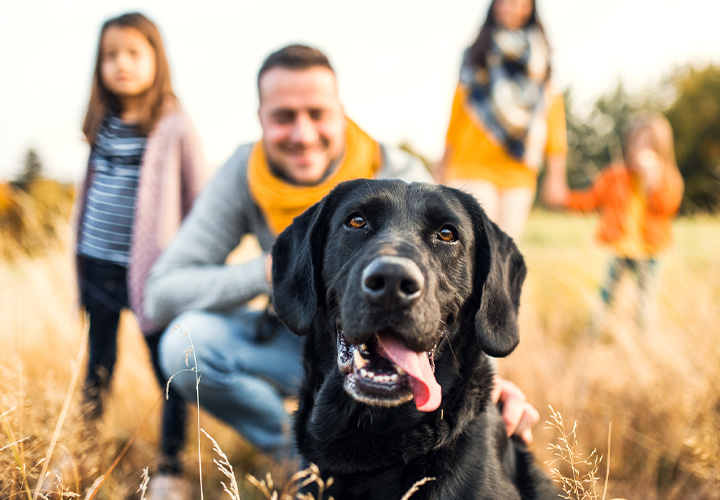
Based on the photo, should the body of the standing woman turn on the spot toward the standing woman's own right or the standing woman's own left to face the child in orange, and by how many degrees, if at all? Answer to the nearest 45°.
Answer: approximately 135° to the standing woman's own left

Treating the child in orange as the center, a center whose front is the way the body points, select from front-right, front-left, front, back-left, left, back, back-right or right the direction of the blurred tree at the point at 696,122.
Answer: back

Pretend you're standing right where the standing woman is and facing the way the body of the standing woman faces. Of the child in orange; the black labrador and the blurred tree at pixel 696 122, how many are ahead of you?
1

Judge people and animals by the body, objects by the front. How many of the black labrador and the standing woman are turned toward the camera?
2

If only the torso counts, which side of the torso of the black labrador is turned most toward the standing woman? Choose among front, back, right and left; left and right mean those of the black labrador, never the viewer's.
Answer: back

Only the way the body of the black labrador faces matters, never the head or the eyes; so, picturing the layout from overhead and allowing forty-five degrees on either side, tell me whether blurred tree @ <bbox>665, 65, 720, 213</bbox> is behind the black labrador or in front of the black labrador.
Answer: behind

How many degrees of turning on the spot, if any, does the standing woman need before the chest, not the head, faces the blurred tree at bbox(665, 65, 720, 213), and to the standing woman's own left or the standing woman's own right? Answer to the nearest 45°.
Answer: approximately 180°

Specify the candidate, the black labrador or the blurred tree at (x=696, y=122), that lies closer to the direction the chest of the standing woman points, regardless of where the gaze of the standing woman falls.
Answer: the black labrador
